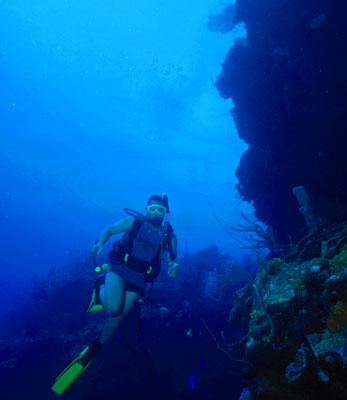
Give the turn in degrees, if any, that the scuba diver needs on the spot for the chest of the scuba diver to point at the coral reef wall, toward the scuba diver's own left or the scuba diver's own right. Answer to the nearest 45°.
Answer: approximately 90° to the scuba diver's own left

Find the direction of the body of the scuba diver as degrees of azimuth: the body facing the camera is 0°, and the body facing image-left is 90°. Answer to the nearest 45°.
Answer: approximately 0°

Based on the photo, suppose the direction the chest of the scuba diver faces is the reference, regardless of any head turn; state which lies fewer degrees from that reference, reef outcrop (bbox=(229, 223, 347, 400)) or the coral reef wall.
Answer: the reef outcrop
